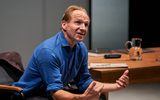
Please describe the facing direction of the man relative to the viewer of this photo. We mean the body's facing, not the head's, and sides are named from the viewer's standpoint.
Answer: facing the viewer and to the right of the viewer

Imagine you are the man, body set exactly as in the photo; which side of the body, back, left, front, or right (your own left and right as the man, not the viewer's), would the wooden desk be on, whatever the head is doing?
left

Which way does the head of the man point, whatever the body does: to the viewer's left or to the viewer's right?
to the viewer's right
